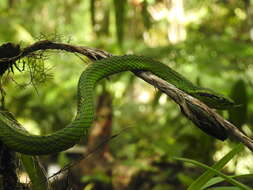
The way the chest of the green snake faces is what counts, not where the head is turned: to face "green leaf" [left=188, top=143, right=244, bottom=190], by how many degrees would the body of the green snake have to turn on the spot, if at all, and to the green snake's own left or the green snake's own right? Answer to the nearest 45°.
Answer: approximately 45° to the green snake's own right

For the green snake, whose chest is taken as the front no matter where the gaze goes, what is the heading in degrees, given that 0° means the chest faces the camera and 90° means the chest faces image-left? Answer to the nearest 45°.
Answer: approximately 270°

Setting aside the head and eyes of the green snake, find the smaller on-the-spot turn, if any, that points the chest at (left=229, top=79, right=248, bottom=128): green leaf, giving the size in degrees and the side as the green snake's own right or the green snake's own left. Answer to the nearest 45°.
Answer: approximately 45° to the green snake's own left
